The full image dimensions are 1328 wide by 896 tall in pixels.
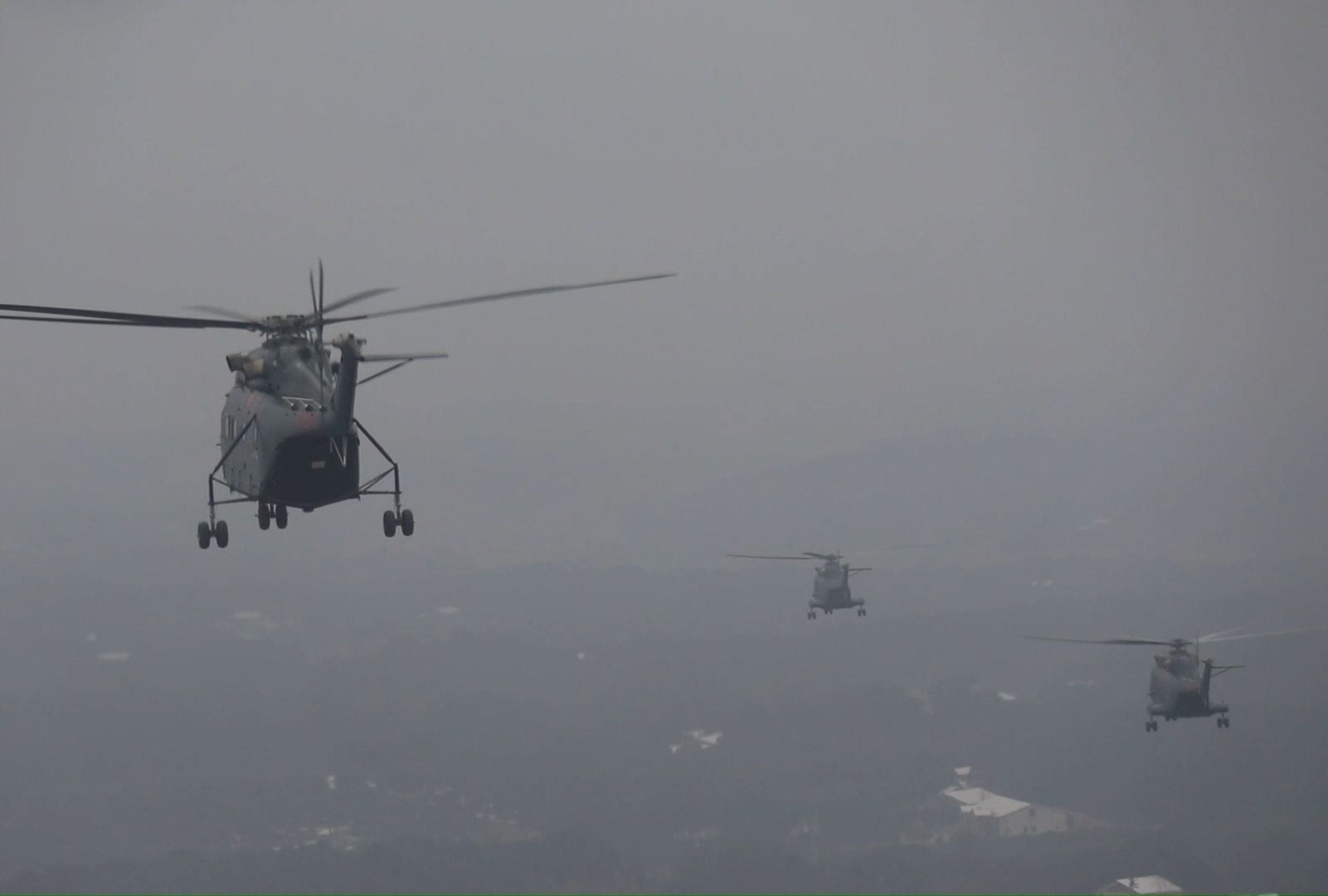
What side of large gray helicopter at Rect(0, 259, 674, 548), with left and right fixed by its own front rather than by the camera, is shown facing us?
back
